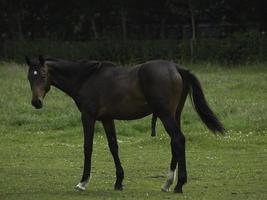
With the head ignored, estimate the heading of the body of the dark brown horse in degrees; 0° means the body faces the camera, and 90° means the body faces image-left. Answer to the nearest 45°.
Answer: approximately 90°

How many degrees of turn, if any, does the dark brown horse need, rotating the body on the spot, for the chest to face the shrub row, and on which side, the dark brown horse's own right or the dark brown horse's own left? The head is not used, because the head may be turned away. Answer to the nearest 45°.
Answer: approximately 90° to the dark brown horse's own right
